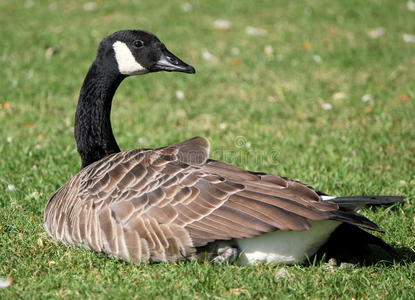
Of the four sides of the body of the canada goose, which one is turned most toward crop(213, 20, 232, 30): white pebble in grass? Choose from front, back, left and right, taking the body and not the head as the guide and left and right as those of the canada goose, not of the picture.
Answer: right

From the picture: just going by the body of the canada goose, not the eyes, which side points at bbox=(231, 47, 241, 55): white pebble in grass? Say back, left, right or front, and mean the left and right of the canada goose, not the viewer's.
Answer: right

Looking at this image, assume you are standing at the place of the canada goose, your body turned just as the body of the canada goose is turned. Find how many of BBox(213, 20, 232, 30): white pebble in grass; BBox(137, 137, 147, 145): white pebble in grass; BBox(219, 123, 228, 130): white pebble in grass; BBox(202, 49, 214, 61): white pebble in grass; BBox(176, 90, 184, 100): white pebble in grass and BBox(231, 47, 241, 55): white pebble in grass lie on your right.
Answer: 6

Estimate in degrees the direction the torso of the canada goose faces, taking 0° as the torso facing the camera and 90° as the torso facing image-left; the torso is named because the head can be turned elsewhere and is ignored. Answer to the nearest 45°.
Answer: approximately 90°

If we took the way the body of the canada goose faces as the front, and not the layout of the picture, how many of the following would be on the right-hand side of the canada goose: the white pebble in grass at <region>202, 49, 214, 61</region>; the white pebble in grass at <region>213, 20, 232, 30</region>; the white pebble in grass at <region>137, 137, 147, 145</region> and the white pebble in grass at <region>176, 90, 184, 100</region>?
4

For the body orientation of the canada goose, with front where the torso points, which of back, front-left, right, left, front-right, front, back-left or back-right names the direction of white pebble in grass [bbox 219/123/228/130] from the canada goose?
right

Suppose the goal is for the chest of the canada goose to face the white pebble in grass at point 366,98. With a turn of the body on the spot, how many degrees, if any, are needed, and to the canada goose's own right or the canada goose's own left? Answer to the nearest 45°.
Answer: approximately 135° to the canada goose's own right

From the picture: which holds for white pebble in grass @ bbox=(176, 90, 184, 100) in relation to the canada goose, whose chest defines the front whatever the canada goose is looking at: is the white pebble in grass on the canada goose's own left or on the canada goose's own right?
on the canada goose's own right

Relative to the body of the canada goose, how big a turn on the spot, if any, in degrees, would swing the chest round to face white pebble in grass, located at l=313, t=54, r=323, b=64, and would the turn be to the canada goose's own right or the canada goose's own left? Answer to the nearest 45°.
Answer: approximately 90° to the canada goose's own right

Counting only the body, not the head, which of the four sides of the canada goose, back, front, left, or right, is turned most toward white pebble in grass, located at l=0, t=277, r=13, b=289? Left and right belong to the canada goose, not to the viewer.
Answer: front

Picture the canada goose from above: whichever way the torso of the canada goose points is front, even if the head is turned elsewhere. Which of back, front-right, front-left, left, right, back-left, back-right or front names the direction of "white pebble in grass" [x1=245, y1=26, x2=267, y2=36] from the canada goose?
right
